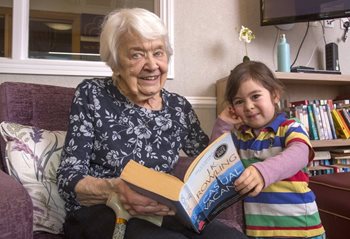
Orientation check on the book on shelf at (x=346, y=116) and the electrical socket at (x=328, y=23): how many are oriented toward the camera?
2

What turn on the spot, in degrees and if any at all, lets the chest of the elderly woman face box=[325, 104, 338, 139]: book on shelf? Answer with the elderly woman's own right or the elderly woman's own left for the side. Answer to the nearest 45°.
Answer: approximately 90° to the elderly woman's own left
